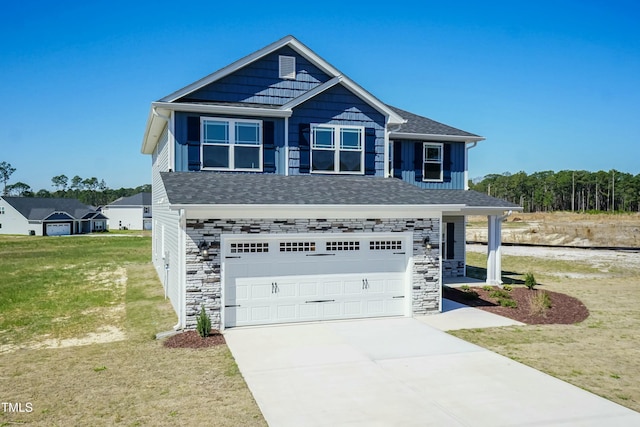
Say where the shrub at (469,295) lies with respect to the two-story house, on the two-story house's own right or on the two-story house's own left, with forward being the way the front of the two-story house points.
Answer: on the two-story house's own left

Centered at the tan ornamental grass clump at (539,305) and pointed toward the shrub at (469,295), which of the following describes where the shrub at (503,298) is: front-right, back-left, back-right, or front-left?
front-right

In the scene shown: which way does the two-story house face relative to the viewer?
toward the camera

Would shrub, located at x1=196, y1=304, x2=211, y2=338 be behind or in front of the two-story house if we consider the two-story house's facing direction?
in front

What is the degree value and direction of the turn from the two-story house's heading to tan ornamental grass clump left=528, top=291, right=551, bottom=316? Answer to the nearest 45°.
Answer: approximately 90° to its left

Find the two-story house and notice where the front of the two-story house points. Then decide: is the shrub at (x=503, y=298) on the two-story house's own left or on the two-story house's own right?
on the two-story house's own left

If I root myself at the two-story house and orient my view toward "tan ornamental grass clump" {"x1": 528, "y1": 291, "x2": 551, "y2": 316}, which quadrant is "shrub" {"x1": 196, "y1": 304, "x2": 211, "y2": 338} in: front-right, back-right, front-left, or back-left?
back-right
